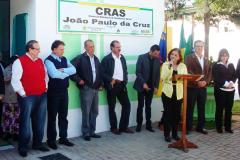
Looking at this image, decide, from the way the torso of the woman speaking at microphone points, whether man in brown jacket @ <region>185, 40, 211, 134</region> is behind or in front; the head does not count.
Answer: behind

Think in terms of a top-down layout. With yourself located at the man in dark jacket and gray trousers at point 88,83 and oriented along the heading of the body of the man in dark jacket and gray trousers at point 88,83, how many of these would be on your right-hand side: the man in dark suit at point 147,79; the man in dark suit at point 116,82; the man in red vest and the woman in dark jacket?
1

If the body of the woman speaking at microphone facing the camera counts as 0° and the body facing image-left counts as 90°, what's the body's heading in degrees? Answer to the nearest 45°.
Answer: approximately 0°

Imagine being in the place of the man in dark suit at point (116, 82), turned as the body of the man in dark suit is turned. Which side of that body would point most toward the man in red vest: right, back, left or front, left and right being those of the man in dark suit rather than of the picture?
right

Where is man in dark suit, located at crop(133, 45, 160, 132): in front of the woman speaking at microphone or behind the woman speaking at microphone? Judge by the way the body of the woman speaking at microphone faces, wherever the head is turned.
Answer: behind

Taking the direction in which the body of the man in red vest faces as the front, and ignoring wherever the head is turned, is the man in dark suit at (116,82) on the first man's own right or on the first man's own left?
on the first man's own left
